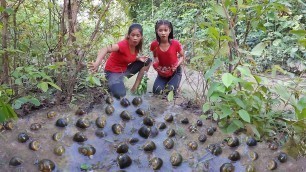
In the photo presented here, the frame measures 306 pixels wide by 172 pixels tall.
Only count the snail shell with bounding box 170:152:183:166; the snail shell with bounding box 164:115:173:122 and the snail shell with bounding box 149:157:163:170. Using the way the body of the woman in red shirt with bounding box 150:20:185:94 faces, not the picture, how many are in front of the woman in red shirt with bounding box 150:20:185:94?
3

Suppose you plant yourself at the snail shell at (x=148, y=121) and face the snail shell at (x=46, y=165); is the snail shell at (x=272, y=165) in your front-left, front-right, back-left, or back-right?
back-left

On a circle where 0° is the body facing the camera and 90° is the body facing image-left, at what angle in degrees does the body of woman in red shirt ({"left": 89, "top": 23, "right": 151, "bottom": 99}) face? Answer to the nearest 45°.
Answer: approximately 315°

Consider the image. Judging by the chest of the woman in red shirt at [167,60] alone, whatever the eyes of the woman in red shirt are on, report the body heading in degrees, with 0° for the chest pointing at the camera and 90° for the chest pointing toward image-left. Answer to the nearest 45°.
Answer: approximately 0°

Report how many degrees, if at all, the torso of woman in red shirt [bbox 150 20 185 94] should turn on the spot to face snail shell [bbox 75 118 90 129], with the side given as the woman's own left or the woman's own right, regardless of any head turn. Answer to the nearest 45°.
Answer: approximately 45° to the woman's own right

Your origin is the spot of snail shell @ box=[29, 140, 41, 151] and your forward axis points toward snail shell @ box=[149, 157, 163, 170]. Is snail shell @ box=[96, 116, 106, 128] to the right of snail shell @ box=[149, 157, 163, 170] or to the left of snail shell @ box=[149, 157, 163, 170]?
left

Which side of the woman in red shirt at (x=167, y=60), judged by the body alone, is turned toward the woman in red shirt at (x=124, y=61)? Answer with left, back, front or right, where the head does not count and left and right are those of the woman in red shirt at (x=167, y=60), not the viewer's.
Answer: right

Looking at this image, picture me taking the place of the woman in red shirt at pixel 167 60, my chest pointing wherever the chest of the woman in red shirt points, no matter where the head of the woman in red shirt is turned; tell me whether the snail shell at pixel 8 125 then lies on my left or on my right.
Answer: on my right

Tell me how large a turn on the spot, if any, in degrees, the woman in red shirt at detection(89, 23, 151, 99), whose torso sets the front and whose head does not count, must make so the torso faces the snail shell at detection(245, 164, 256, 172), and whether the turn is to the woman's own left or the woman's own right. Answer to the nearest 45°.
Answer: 0° — they already face it

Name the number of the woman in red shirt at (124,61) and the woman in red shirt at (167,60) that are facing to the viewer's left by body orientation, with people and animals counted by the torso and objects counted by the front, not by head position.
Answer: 0

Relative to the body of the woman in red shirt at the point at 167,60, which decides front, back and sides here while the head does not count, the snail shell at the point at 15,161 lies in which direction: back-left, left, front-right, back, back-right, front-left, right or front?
front-right
